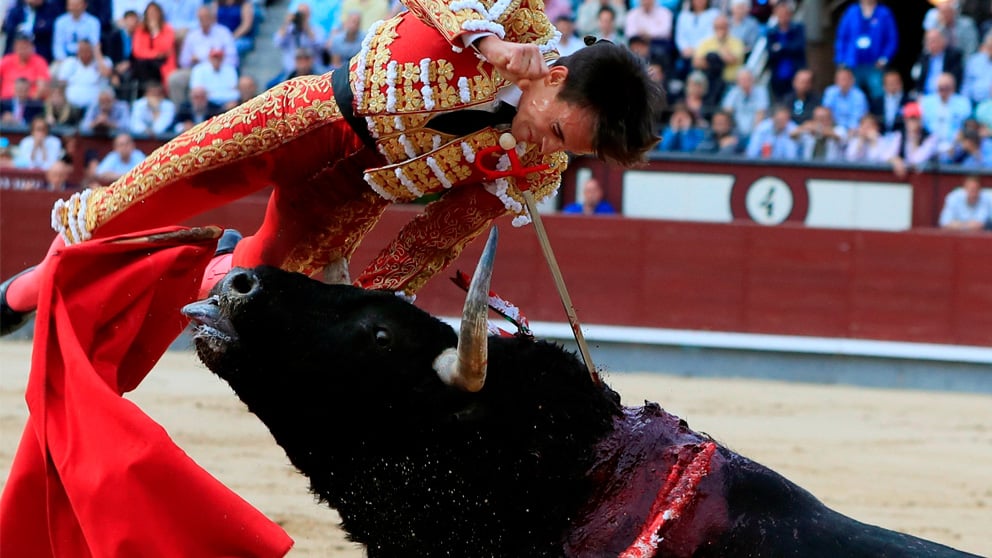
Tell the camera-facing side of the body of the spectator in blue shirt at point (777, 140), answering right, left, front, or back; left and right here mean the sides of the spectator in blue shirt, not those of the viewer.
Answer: front

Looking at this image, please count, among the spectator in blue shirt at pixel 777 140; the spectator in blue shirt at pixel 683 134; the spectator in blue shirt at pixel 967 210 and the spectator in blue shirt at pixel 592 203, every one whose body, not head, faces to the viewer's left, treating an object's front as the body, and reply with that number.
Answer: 0

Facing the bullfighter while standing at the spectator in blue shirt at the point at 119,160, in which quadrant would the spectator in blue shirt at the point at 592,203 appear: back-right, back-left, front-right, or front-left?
front-left

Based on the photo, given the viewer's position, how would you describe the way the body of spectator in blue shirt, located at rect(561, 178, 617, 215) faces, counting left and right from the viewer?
facing the viewer

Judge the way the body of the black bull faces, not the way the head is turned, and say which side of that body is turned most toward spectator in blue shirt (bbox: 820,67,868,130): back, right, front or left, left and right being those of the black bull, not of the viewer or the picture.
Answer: right

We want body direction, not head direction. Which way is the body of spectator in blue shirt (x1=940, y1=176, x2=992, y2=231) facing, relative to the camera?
toward the camera

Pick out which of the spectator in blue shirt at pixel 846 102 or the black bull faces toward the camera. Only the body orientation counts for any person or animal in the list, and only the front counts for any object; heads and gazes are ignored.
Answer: the spectator in blue shirt

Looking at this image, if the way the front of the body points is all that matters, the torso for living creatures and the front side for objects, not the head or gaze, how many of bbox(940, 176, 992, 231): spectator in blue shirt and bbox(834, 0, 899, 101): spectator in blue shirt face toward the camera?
2

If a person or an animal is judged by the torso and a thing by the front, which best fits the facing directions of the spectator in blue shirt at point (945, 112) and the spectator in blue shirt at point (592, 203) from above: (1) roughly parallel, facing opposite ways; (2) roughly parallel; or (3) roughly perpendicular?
roughly parallel

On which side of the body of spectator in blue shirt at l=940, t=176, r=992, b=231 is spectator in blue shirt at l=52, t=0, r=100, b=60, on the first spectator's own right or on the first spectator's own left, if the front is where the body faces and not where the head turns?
on the first spectator's own right

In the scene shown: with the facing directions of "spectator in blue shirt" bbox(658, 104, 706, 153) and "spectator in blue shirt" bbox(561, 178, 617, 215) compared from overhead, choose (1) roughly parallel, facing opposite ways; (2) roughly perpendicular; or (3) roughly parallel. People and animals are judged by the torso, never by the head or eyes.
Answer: roughly parallel

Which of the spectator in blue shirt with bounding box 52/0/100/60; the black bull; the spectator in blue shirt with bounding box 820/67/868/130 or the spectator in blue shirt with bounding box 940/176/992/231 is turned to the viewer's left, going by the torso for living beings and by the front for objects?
the black bull

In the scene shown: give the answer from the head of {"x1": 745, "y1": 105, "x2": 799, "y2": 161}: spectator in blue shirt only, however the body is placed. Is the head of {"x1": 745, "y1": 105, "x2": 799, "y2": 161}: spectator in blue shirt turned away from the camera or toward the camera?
toward the camera
